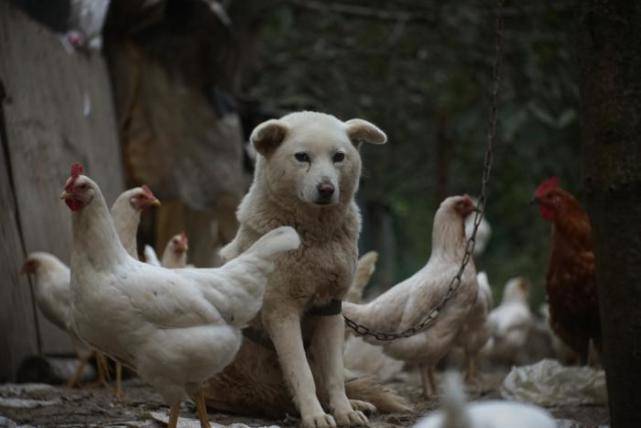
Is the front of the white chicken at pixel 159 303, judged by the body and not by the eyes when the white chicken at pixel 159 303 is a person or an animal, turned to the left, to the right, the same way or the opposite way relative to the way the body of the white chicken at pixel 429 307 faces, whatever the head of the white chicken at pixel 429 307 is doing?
the opposite way

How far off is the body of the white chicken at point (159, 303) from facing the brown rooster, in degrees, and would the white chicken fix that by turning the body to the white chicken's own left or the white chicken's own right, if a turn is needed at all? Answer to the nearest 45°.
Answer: approximately 135° to the white chicken's own right

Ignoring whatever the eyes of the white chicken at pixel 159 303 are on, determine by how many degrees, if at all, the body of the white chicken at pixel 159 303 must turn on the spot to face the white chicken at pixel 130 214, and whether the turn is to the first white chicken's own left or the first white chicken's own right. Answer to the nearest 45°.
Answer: approximately 90° to the first white chicken's own right

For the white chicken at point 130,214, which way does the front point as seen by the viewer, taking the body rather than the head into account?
to the viewer's right

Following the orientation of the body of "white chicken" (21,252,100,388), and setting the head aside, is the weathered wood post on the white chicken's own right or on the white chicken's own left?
on the white chicken's own left

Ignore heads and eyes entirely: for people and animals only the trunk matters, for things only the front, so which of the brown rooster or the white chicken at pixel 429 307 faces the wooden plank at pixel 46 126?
the brown rooster

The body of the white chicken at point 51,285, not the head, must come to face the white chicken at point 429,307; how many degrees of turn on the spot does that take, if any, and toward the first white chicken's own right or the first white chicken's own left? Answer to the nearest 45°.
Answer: approximately 135° to the first white chicken's own left

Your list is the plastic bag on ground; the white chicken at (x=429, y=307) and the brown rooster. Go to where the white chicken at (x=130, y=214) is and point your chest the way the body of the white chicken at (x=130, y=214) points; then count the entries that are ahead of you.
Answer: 3

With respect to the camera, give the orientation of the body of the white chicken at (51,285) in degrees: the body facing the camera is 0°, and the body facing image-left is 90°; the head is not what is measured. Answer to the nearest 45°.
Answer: approximately 90°

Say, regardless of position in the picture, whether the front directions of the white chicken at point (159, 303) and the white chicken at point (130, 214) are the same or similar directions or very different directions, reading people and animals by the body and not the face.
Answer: very different directions

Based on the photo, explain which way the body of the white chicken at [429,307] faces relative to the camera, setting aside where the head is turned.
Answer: to the viewer's right

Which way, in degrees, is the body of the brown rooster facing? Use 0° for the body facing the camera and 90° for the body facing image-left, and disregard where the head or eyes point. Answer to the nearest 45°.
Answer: approximately 90°

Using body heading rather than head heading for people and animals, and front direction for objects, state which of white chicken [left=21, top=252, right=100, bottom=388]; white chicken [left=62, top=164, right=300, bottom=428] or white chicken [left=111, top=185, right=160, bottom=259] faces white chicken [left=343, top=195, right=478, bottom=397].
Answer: white chicken [left=111, top=185, right=160, bottom=259]
